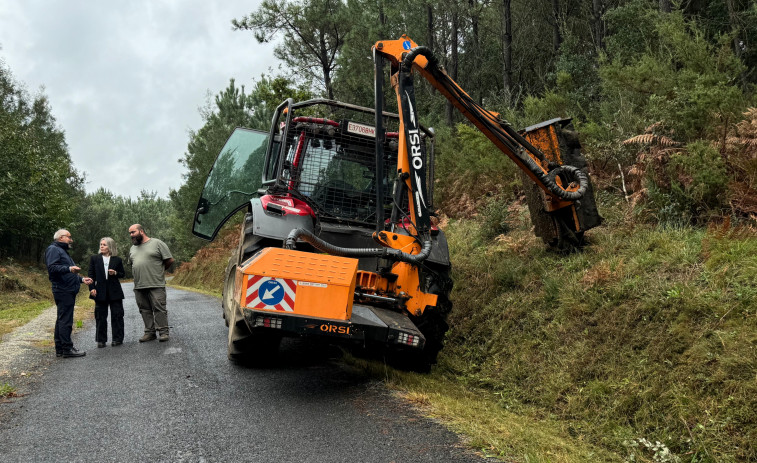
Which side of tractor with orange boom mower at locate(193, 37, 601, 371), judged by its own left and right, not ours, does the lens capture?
back

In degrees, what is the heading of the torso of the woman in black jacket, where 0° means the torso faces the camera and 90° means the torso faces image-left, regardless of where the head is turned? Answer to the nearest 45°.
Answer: approximately 0°

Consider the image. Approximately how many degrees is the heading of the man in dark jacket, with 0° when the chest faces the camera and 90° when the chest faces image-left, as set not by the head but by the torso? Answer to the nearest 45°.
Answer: approximately 270°

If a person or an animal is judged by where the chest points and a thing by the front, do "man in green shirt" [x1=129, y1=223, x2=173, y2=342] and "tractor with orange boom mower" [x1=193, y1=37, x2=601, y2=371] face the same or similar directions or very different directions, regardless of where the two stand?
very different directions

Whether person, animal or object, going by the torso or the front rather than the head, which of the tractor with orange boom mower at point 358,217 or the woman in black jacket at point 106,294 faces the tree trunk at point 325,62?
the tractor with orange boom mower

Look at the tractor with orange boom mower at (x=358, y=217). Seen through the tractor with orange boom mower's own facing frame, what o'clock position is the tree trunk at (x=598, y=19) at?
The tree trunk is roughly at 1 o'clock from the tractor with orange boom mower.

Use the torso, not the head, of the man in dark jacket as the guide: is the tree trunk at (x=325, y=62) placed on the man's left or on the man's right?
on the man's left

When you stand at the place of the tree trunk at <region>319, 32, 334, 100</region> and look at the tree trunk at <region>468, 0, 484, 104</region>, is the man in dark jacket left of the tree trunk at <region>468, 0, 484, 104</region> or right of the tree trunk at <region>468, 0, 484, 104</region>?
right

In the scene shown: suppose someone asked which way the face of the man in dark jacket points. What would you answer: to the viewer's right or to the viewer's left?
to the viewer's right

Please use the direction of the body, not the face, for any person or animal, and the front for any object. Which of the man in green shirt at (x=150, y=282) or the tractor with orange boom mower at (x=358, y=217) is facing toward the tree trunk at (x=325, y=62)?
the tractor with orange boom mower
